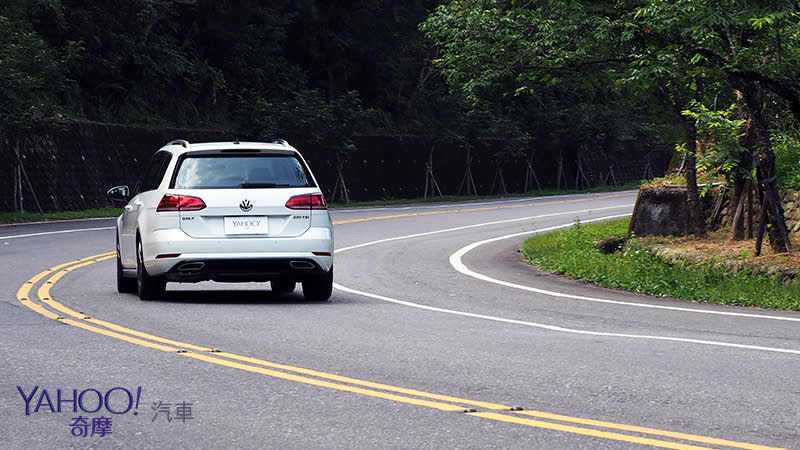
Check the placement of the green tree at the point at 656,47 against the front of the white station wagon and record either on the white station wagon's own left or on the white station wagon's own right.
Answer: on the white station wagon's own right

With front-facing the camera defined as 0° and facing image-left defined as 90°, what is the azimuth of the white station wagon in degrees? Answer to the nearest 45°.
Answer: approximately 180°
